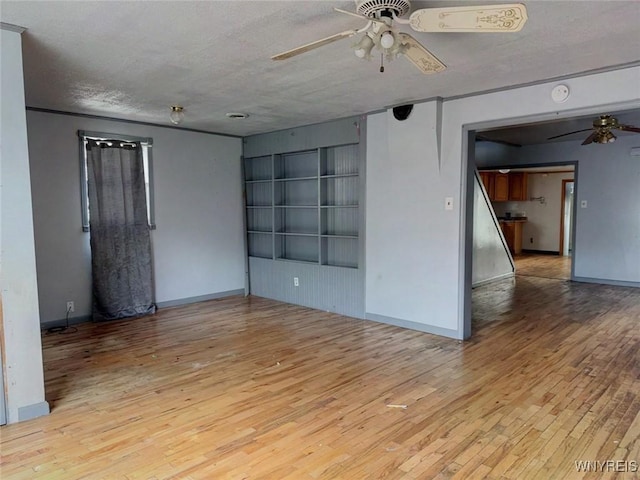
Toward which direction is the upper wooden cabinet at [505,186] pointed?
toward the camera

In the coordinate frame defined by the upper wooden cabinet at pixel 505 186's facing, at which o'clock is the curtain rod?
The curtain rod is roughly at 1 o'clock from the upper wooden cabinet.

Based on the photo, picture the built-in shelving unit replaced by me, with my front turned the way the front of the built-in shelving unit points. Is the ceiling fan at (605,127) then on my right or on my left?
on my left

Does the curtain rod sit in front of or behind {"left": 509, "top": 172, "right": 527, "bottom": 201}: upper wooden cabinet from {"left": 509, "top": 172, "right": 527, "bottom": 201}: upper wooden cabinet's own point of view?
in front

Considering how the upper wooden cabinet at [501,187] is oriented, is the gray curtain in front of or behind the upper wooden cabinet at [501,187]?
in front

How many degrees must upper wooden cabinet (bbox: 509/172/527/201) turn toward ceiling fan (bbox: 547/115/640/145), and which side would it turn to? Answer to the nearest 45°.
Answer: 0° — it already faces it

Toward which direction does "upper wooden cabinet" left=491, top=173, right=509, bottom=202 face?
toward the camera

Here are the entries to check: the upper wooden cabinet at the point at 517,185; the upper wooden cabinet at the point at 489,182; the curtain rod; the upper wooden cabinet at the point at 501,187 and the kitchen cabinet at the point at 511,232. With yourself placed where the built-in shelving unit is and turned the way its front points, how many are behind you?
4

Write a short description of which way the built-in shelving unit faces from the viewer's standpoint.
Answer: facing the viewer and to the left of the viewer

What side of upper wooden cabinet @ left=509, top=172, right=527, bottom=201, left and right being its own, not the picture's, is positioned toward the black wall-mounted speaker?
front

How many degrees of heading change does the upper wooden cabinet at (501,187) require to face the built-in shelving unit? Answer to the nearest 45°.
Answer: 0° — it already faces it

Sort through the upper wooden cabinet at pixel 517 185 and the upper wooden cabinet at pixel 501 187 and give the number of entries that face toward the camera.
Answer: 2

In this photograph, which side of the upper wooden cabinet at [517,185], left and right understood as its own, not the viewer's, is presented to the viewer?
front

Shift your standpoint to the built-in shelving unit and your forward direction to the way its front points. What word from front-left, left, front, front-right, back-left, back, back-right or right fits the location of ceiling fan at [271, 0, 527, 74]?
front-left

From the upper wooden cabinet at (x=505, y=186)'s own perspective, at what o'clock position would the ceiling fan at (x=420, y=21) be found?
The ceiling fan is roughly at 12 o'clock from the upper wooden cabinet.

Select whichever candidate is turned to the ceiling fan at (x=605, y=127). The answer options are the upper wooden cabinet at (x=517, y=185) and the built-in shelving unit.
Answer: the upper wooden cabinet
